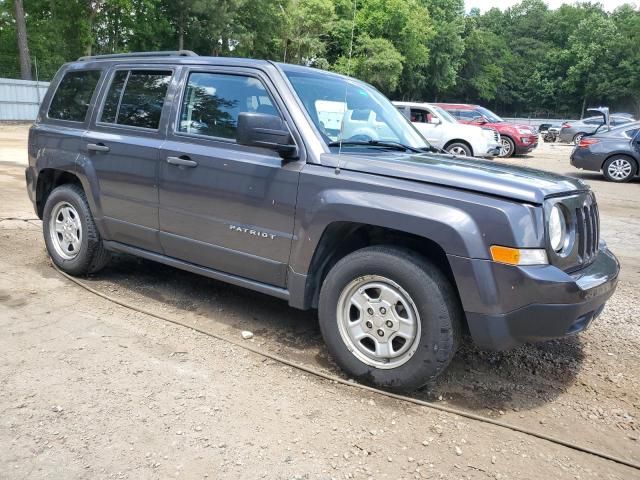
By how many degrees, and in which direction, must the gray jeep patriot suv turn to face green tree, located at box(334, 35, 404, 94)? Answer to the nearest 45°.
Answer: approximately 135° to its left

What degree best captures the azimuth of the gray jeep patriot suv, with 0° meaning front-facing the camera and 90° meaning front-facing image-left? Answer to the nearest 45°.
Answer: approximately 315°

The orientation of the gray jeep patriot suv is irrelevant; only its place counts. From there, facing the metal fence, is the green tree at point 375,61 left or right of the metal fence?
right

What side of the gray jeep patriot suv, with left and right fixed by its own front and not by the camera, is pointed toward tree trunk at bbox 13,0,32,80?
back

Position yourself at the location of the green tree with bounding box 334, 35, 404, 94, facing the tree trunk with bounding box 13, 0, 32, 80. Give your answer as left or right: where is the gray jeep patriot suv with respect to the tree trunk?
left

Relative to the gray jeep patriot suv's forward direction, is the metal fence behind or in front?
behind
